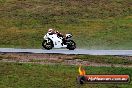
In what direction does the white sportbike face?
to the viewer's left
